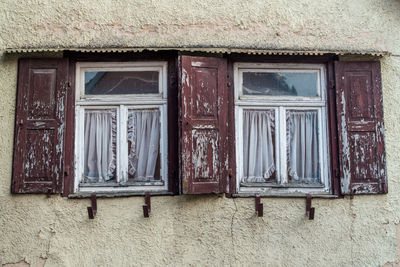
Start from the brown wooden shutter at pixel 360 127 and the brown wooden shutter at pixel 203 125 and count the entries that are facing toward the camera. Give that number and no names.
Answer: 2

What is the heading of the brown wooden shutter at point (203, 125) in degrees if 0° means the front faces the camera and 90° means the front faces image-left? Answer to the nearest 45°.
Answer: approximately 0°

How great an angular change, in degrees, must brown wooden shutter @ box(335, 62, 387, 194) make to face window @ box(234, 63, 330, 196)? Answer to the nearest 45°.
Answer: approximately 90° to its right

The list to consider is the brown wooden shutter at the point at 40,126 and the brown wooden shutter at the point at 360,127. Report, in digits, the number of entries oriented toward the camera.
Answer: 2

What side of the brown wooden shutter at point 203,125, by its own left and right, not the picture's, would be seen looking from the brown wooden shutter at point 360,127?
left

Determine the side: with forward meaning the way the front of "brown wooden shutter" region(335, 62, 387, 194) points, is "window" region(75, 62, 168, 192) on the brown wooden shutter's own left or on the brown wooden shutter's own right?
on the brown wooden shutter's own right

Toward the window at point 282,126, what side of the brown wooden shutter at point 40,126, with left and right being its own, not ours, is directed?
left

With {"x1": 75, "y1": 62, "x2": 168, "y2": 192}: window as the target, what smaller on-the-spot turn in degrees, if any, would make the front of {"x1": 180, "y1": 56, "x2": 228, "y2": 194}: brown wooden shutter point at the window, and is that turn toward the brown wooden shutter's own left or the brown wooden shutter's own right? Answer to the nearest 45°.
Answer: approximately 90° to the brown wooden shutter's own right

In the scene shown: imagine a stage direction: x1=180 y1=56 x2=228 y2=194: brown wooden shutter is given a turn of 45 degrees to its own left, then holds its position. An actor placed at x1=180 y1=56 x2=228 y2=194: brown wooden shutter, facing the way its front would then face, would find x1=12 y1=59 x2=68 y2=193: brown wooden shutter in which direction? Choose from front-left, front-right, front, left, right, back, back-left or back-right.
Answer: back-right
